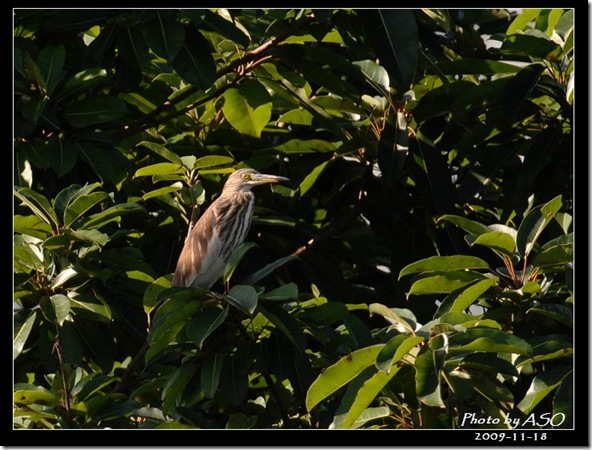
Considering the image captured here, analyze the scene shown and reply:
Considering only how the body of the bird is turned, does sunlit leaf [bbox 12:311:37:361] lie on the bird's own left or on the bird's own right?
on the bird's own right

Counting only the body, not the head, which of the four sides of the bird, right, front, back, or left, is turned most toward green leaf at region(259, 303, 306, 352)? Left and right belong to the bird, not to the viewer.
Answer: front

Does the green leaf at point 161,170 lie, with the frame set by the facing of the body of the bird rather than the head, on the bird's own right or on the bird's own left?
on the bird's own right

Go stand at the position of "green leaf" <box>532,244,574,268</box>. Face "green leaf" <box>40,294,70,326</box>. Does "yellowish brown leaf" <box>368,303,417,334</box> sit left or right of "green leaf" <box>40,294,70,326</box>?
left

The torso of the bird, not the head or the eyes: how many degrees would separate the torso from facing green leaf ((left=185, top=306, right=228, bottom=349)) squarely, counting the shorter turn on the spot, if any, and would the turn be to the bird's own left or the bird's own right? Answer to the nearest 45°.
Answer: approximately 90° to the bird's own right

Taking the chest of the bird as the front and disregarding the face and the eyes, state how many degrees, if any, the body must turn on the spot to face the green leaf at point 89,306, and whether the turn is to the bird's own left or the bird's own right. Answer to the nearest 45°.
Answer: approximately 135° to the bird's own right

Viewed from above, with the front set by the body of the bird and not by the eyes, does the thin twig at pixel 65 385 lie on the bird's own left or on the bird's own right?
on the bird's own right

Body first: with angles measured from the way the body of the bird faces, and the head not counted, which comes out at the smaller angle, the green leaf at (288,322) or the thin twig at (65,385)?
the green leaf

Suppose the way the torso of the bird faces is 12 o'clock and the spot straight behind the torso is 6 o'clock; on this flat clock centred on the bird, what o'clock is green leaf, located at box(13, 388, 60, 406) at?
The green leaf is roughly at 4 o'clock from the bird.

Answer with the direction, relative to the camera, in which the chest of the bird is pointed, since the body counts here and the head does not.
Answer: to the viewer's right

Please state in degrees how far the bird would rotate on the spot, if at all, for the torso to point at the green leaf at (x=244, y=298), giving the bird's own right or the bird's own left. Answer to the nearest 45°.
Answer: approximately 90° to the bird's own right
